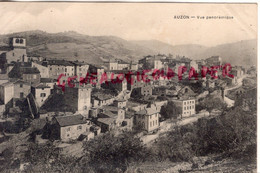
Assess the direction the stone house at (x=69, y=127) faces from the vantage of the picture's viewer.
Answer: facing the viewer and to the right of the viewer

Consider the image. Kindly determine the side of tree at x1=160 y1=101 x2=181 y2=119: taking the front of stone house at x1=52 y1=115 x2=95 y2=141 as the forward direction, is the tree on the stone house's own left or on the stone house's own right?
on the stone house's own left

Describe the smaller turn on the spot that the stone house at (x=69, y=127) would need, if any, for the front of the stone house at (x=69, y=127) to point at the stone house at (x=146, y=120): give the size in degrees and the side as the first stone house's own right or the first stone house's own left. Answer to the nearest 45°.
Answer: approximately 45° to the first stone house's own left
